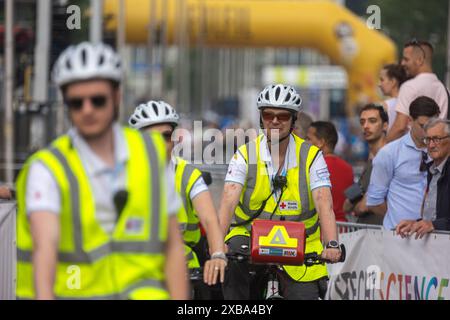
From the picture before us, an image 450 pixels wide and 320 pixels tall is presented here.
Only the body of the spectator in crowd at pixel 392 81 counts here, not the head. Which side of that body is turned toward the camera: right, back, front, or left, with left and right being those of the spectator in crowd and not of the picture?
left

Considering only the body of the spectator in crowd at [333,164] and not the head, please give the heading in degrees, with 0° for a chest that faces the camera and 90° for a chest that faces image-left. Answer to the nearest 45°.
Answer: approximately 90°

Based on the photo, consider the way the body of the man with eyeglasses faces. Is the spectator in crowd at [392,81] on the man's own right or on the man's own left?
on the man's own right

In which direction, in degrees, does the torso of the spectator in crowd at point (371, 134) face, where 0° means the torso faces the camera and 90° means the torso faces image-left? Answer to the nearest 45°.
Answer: approximately 45°

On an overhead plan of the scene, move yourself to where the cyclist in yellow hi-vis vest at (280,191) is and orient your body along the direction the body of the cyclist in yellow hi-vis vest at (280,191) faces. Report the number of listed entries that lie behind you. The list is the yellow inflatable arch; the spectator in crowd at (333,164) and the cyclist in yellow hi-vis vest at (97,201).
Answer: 2

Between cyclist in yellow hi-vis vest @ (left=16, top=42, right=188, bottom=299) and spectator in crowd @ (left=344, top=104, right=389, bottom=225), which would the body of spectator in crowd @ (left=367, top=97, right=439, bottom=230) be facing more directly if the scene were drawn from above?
the cyclist in yellow hi-vis vest

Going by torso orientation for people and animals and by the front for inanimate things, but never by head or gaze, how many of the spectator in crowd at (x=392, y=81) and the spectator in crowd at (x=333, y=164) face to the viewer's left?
2
